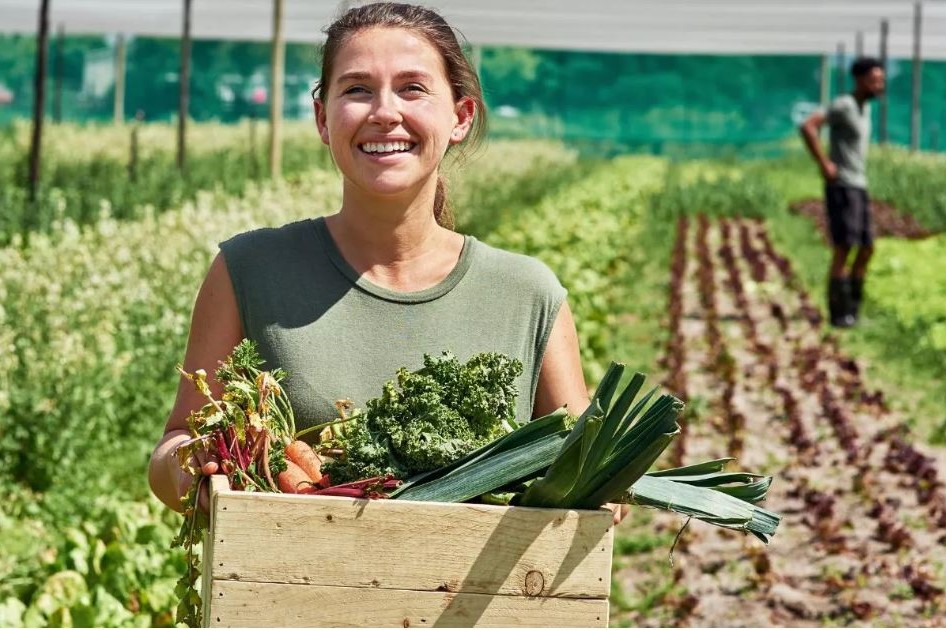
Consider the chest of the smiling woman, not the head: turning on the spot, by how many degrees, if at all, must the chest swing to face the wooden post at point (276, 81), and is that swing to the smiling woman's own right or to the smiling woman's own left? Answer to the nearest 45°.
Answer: approximately 180°

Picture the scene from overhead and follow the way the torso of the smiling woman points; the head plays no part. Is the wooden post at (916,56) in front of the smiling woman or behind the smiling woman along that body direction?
behind

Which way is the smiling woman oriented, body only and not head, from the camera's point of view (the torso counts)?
toward the camera

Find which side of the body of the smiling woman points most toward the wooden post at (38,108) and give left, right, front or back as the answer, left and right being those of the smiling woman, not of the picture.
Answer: back

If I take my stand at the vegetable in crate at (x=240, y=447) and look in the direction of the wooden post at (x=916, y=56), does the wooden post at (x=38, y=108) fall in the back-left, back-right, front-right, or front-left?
front-left

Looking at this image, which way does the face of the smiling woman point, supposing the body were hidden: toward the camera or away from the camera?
toward the camera

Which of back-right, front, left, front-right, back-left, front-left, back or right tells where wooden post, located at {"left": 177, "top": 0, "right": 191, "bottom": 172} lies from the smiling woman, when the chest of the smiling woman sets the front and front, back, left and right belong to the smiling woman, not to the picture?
back
